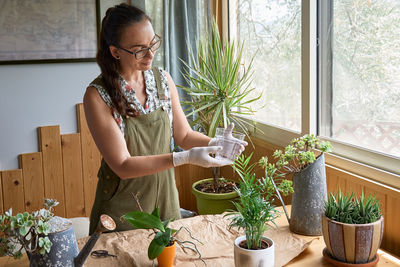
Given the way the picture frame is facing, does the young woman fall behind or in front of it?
in front

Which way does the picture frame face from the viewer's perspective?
toward the camera

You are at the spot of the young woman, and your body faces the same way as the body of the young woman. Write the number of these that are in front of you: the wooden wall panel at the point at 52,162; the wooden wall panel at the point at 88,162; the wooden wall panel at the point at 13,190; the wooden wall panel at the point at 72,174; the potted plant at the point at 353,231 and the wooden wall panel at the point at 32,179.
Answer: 1

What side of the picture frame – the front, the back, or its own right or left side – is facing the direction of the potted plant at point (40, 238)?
front

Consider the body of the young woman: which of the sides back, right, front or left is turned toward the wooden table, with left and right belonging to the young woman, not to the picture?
front

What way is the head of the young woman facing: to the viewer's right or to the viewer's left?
to the viewer's right

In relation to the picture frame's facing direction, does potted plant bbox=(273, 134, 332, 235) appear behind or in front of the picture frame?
in front

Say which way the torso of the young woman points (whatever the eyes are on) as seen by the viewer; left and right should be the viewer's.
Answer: facing the viewer and to the right of the viewer

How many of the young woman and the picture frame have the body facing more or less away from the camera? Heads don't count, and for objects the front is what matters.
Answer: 0

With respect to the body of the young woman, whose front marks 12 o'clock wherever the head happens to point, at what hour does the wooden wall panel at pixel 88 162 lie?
The wooden wall panel is roughly at 7 o'clock from the young woman.

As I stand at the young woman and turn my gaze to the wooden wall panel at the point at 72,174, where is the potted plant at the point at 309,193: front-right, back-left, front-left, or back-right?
back-right
